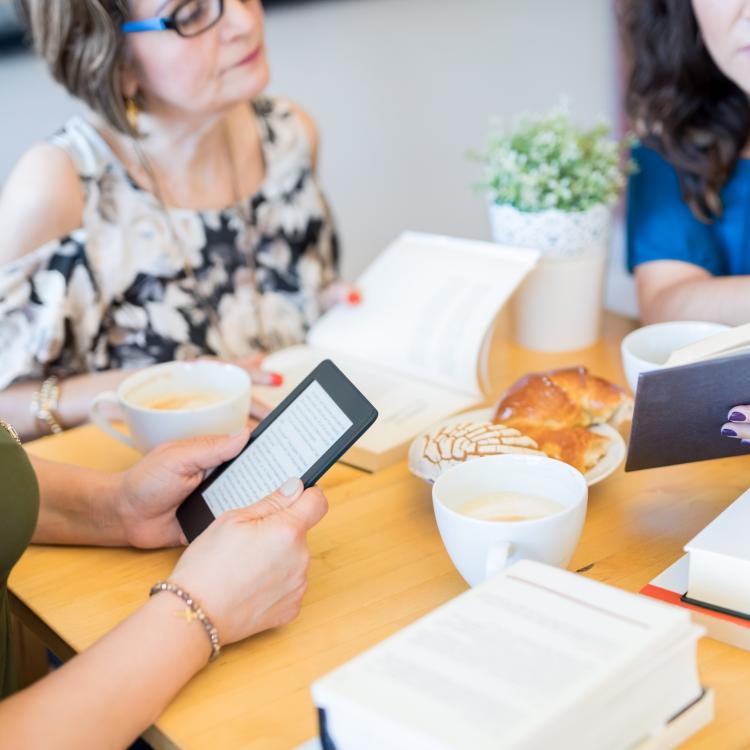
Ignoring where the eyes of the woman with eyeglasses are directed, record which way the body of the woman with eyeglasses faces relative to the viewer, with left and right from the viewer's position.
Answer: facing the viewer and to the right of the viewer

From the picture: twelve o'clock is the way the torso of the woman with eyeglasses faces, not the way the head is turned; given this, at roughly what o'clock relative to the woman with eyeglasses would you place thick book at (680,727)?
The thick book is roughly at 1 o'clock from the woman with eyeglasses.

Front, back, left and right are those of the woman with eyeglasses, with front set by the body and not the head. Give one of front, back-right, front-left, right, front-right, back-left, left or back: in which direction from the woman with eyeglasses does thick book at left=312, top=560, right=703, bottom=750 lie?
front-right

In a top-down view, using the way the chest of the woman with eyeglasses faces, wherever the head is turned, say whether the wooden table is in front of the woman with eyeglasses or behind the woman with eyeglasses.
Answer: in front

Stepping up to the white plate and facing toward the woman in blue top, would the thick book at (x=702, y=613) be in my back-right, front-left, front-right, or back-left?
back-right

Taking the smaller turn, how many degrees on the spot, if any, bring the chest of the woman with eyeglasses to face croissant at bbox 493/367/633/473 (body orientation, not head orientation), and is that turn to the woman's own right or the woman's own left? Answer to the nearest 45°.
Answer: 0° — they already face it

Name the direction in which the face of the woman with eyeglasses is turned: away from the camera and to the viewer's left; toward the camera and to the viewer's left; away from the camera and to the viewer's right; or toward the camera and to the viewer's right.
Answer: toward the camera and to the viewer's right

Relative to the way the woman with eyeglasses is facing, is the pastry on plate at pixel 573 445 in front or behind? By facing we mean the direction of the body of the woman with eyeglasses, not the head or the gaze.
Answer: in front

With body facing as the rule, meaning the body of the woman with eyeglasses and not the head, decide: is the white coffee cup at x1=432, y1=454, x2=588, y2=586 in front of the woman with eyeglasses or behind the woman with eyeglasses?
in front
